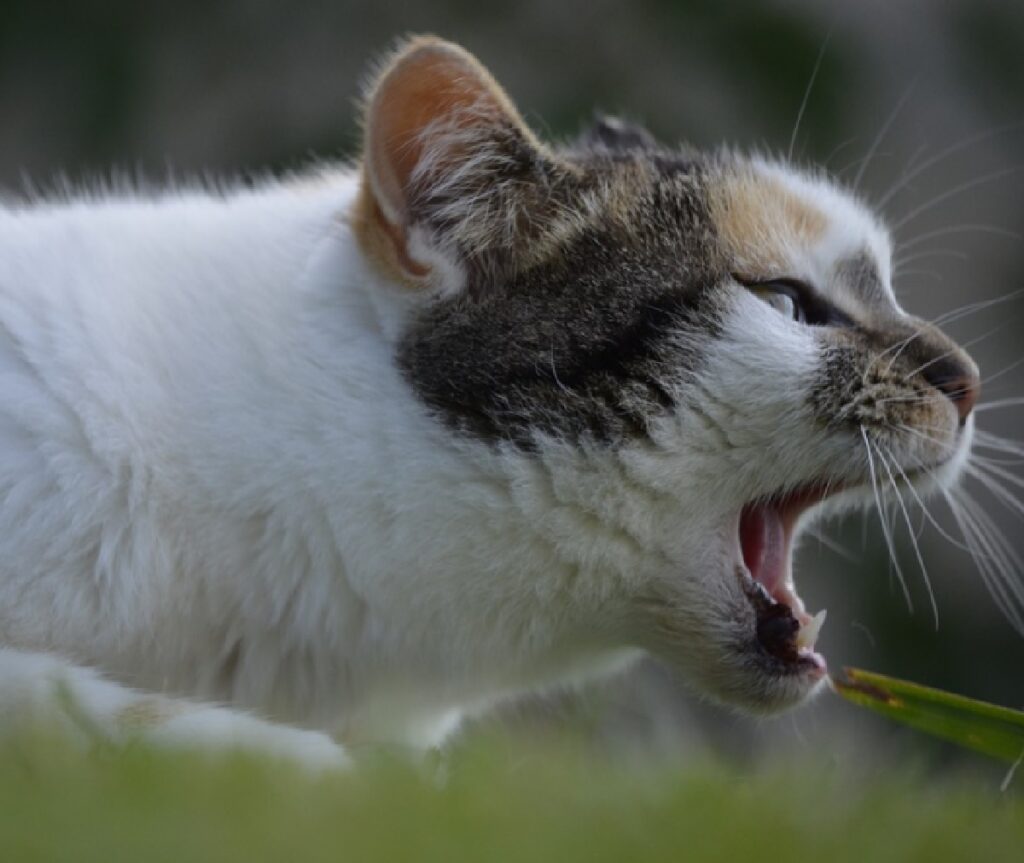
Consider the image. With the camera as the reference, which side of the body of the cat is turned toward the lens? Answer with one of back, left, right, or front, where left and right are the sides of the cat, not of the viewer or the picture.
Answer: right

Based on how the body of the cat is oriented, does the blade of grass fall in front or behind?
in front
